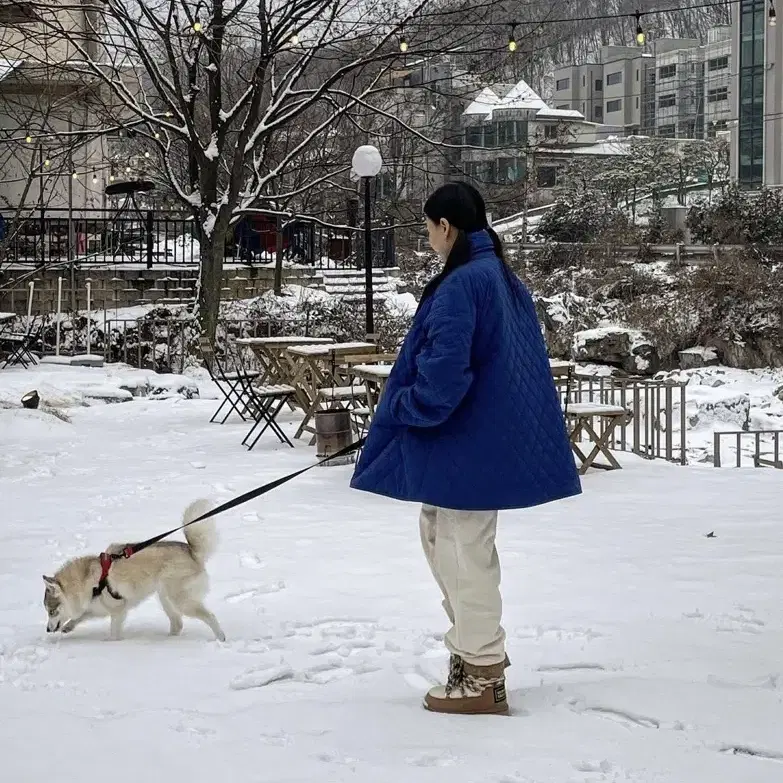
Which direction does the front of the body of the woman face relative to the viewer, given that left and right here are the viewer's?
facing to the left of the viewer

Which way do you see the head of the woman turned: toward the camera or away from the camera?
away from the camera

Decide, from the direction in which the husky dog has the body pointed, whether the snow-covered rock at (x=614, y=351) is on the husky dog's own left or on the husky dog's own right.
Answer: on the husky dog's own right

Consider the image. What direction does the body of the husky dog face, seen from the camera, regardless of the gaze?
to the viewer's left
